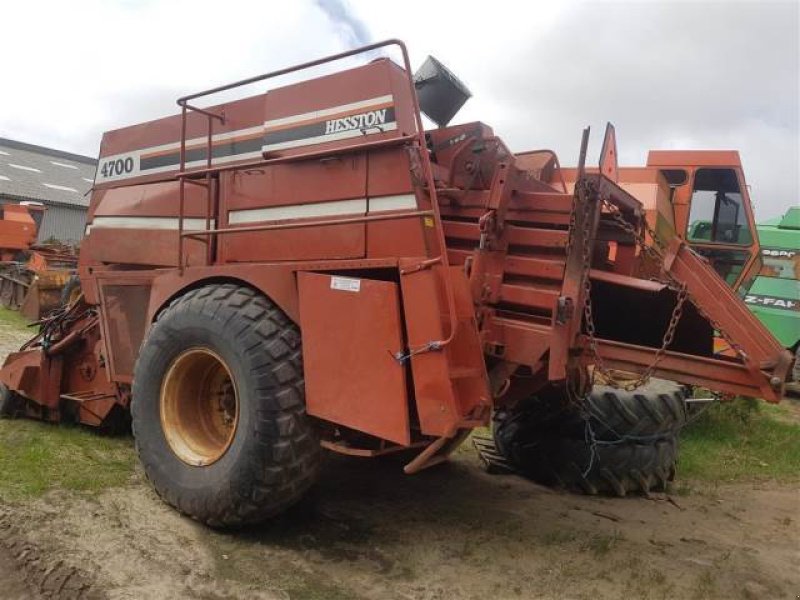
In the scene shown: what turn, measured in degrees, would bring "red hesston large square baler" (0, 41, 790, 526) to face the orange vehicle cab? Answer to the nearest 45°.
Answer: approximately 90° to its right

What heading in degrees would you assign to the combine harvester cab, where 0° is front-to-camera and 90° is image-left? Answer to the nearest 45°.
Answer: approximately 270°

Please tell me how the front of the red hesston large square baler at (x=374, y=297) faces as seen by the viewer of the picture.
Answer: facing away from the viewer and to the left of the viewer

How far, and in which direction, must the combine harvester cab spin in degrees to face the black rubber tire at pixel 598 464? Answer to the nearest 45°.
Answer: approximately 90° to its right
